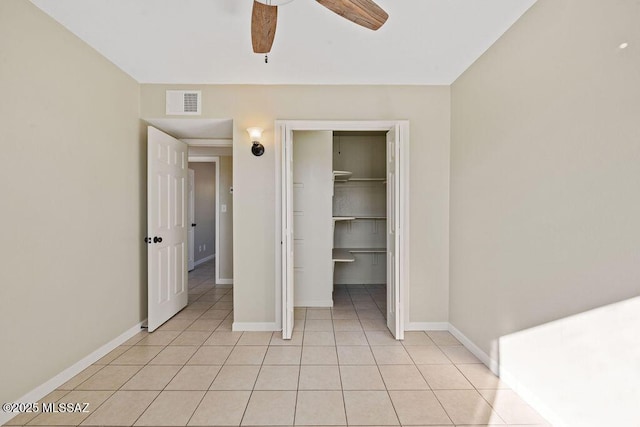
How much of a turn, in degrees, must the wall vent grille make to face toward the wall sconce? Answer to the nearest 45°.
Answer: approximately 45° to its left

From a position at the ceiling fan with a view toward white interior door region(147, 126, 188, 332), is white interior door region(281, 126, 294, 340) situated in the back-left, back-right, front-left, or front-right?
front-right

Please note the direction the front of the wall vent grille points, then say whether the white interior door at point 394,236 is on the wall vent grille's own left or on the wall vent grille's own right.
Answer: on the wall vent grille's own left

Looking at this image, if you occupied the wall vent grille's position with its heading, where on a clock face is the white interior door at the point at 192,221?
The white interior door is roughly at 6 o'clock from the wall vent grille.

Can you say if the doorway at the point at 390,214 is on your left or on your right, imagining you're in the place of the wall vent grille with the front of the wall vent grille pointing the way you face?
on your left

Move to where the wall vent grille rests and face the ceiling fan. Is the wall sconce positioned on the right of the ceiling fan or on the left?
left

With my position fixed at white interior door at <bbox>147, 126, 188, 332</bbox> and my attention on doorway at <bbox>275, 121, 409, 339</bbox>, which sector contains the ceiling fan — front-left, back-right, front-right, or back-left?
front-right

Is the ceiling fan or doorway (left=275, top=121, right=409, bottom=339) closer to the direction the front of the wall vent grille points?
the ceiling fan

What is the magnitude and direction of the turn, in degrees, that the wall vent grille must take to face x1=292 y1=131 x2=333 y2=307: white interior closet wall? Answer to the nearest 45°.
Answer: approximately 90° to its left

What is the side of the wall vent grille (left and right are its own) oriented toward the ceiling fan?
front

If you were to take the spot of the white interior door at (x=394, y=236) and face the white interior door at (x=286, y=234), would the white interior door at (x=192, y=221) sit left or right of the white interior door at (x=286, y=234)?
right

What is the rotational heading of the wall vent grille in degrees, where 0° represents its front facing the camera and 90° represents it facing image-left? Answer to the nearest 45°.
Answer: approximately 0°
